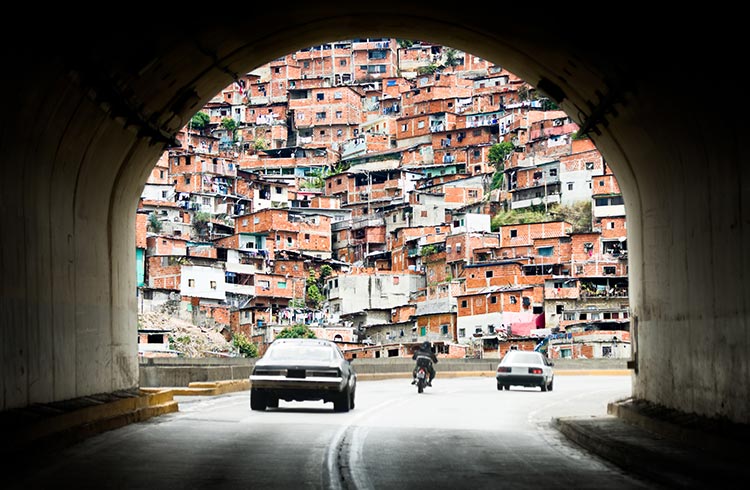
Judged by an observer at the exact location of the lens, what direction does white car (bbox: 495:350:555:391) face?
facing away from the viewer

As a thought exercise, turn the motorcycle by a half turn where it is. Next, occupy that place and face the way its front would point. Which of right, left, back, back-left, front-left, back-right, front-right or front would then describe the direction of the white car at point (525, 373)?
back-left

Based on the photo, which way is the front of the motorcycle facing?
away from the camera

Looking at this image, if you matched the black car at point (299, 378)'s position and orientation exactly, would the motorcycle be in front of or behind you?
in front

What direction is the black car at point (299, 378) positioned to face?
away from the camera
